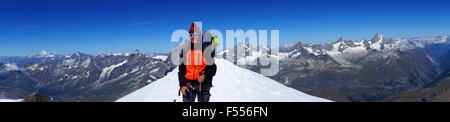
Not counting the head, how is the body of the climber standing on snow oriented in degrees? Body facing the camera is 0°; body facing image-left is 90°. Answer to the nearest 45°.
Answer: approximately 0°
